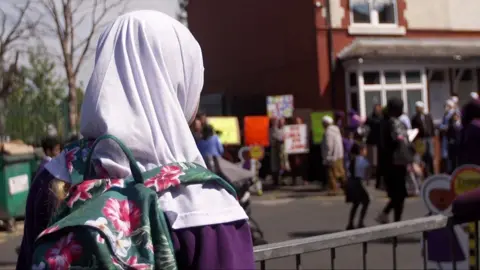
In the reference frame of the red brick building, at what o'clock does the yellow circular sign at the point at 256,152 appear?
The yellow circular sign is roughly at 1 o'clock from the red brick building.

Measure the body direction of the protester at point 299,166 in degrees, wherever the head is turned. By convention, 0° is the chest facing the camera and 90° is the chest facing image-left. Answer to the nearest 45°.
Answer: approximately 0°

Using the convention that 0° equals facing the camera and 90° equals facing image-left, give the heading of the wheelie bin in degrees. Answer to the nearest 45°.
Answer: approximately 315°
